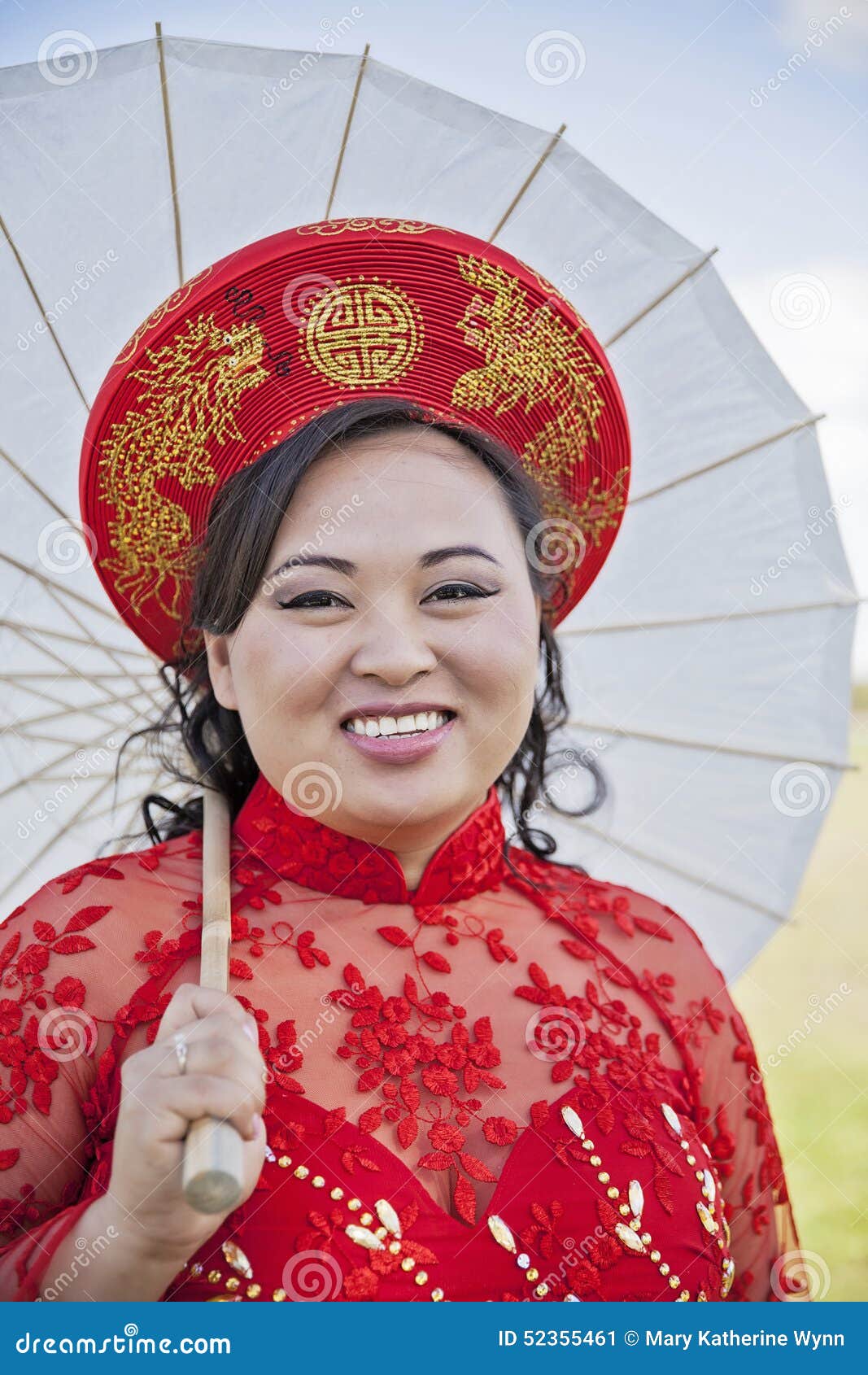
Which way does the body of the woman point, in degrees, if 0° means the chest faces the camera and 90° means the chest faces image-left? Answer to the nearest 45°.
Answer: approximately 0°
